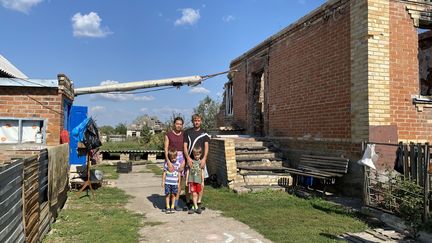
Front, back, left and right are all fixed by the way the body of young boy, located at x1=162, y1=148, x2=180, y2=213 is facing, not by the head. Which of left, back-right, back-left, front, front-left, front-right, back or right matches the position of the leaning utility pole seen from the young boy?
back

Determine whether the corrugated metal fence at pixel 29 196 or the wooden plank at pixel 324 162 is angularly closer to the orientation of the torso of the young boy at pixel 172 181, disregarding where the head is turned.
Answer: the corrugated metal fence

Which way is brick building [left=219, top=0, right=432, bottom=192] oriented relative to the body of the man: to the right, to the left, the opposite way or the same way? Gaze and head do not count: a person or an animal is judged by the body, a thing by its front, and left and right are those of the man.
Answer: to the right

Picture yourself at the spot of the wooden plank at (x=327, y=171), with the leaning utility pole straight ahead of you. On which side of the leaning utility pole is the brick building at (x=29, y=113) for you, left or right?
left

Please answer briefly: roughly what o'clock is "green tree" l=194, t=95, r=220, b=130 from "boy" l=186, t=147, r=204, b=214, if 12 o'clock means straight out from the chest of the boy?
The green tree is roughly at 6 o'clock from the boy.

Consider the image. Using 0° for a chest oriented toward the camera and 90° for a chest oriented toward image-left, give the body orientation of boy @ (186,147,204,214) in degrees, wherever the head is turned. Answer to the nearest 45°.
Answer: approximately 0°

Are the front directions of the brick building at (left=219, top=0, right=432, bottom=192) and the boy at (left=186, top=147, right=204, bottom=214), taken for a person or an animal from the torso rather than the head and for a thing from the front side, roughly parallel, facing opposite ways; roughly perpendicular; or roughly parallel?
roughly perpendicular

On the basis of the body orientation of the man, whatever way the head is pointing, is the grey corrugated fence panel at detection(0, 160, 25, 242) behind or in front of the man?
in front

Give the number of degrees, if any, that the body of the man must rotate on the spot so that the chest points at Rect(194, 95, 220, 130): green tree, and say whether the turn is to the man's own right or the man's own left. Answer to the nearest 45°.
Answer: approximately 180°
